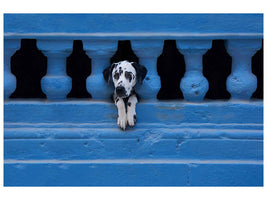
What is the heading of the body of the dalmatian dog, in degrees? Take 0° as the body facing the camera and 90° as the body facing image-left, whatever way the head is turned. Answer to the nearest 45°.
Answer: approximately 0°
